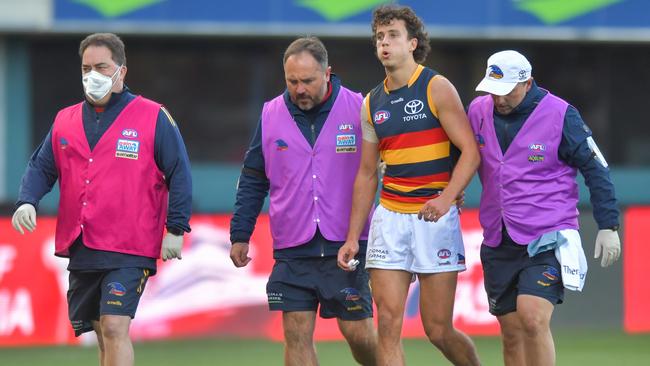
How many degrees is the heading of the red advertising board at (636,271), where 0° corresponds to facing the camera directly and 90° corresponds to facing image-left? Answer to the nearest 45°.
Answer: approximately 0°

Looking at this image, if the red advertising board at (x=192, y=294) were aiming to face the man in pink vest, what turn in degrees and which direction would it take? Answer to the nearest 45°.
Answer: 0° — it already faces them

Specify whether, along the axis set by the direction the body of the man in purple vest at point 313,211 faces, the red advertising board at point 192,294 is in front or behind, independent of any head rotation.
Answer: behind

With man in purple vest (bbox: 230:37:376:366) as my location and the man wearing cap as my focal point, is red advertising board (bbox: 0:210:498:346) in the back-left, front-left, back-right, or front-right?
back-left

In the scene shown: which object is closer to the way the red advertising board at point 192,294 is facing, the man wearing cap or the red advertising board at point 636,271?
the man wearing cap

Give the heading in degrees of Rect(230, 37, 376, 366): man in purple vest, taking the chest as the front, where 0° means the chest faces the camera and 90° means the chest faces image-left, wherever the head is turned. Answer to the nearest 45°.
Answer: approximately 0°

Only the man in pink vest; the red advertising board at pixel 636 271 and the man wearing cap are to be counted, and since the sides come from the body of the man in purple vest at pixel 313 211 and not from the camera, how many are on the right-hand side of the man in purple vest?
1

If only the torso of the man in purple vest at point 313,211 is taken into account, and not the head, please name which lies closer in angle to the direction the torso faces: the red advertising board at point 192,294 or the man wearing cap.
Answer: the man wearing cap

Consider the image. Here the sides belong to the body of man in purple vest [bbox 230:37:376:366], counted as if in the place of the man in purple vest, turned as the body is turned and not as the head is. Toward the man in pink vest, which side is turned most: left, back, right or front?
right

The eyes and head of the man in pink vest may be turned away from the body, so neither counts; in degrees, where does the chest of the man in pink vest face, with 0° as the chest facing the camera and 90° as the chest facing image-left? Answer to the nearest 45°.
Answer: approximately 45°
